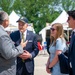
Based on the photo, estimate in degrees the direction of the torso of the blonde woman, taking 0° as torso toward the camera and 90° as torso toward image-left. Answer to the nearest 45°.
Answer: approximately 90°

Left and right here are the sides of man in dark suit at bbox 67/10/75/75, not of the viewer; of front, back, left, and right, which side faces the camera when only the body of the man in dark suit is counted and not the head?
left

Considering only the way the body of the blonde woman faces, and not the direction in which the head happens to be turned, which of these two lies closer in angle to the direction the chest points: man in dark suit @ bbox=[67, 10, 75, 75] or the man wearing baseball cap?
the man wearing baseball cap

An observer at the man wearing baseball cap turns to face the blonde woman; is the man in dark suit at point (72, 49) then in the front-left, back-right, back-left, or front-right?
front-right

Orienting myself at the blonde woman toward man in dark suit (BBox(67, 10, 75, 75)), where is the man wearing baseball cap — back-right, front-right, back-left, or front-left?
back-right

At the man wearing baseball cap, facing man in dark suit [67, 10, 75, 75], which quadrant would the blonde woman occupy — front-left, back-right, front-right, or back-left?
front-left

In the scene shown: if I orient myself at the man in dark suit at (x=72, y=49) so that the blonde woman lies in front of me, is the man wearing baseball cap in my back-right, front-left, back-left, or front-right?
front-left

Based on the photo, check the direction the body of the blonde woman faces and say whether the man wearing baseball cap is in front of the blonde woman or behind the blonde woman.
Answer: in front

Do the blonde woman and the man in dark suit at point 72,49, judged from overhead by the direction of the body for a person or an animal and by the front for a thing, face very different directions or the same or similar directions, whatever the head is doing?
same or similar directions
